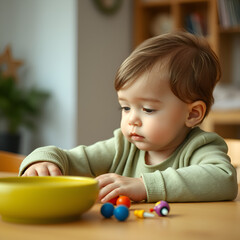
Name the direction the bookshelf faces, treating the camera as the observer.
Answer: facing the viewer

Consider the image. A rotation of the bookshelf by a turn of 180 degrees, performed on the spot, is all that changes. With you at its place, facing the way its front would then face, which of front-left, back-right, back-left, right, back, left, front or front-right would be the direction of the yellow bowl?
back

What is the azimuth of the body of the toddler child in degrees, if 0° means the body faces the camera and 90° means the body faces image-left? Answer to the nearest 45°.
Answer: approximately 45°

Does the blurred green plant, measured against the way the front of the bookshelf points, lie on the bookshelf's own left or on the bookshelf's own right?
on the bookshelf's own right

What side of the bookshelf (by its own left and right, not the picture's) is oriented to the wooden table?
front

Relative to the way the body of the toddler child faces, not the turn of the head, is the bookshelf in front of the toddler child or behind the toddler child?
behind

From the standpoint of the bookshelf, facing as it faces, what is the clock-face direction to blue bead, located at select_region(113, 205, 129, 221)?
The blue bead is roughly at 12 o'clock from the bookshelf.

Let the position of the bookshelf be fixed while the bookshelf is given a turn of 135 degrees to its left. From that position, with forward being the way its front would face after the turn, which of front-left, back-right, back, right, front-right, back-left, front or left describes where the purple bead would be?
back-right

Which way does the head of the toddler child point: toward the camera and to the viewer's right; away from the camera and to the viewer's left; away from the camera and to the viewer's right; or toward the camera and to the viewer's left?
toward the camera and to the viewer's left

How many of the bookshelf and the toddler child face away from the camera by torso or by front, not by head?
0
